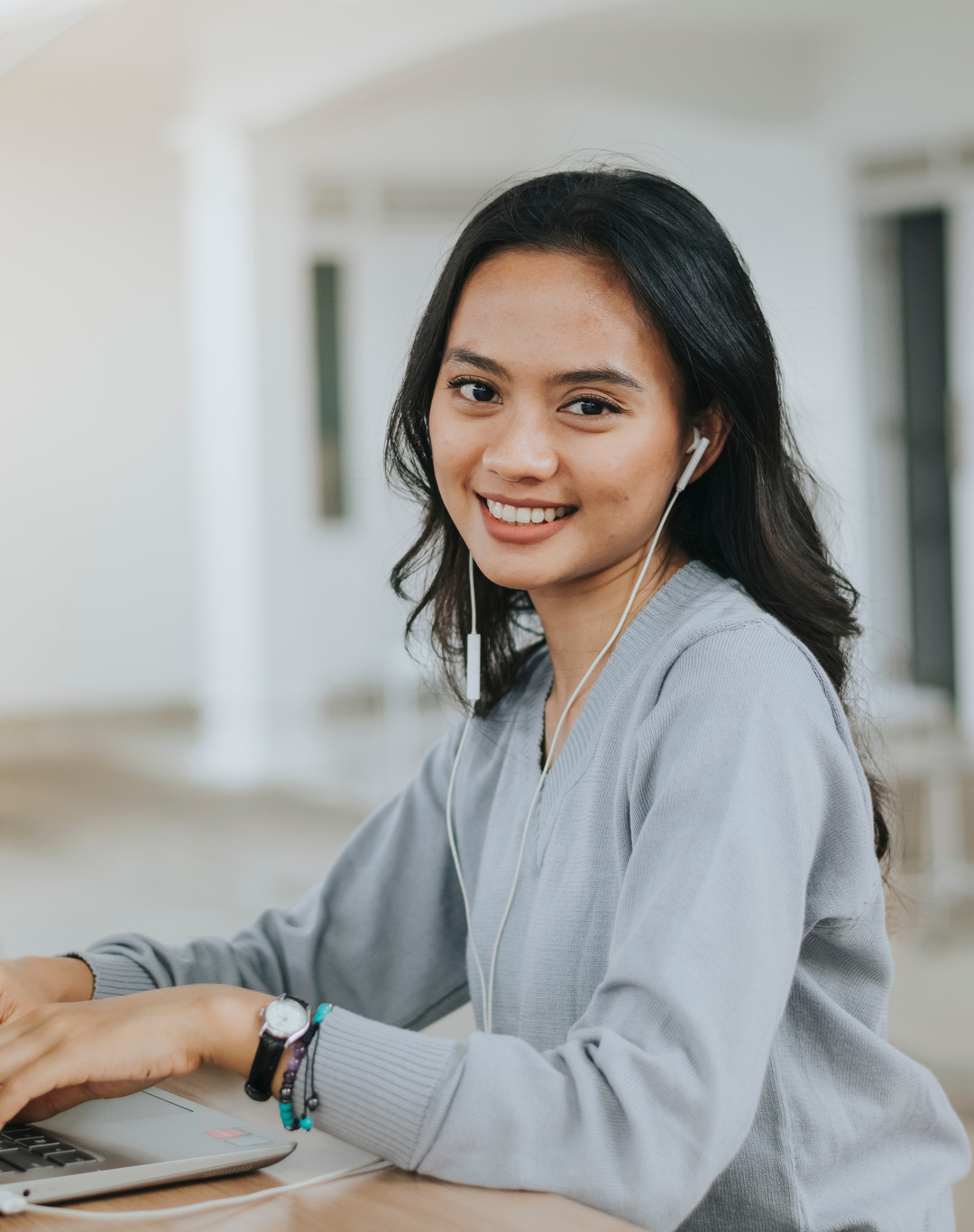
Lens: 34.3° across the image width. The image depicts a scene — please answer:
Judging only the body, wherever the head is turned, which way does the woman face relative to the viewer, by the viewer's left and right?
facing the viewer and to the left of the viewer

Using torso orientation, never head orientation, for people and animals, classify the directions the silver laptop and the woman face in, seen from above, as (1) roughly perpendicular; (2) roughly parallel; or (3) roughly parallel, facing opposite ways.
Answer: roughly parallel, facing opposite ways

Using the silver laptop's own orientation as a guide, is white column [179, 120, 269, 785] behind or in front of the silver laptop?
in front

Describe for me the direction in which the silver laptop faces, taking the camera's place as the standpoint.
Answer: facing away from the viewer and to the right of the viewer

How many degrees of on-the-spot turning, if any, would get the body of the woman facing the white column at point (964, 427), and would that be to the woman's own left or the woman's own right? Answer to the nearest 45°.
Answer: approximately 135° to the woman's own right

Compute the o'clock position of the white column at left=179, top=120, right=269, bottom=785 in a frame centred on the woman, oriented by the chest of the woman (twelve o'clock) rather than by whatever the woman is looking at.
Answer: The white column is roughly at 4 o'clock from the woman.

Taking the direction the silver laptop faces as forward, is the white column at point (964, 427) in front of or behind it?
in front
